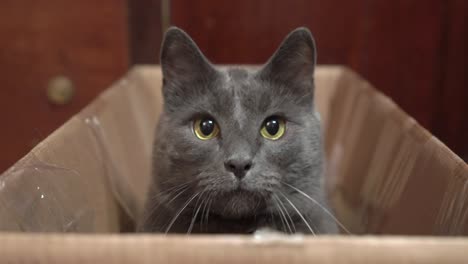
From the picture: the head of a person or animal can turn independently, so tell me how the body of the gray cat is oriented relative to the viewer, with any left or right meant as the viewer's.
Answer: facing the viewer

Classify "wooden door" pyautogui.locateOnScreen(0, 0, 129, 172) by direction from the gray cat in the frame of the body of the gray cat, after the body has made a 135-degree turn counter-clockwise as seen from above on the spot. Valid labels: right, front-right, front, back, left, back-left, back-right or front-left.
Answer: left

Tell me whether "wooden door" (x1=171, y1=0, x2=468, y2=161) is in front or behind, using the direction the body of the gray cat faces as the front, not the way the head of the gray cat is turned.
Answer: behind
